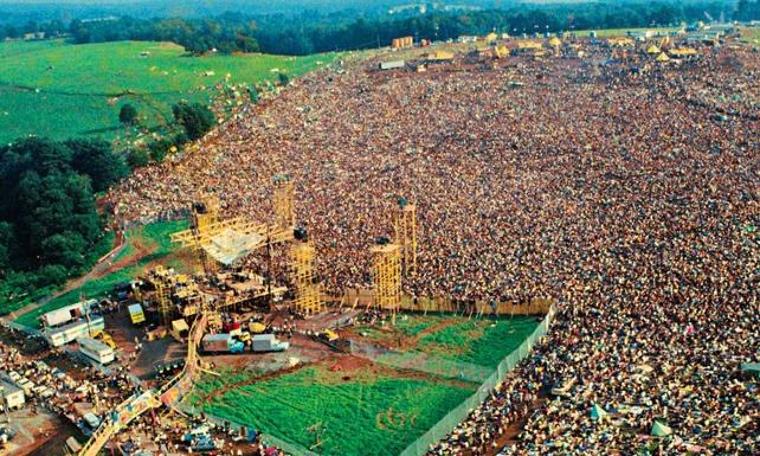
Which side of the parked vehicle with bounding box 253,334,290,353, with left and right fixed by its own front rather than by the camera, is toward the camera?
right

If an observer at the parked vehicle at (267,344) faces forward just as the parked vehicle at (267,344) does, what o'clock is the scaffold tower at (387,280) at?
The scaffold tower is roughly at 11 o'clock from the parked vehicle.

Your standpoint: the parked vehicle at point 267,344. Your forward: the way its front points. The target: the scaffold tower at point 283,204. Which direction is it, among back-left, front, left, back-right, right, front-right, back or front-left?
left

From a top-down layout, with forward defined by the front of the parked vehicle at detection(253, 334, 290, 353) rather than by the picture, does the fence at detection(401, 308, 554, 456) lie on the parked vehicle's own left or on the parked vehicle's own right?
on the parked vehicle's own right

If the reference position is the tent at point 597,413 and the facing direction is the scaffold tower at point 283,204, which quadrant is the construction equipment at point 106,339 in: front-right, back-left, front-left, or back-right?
front-left

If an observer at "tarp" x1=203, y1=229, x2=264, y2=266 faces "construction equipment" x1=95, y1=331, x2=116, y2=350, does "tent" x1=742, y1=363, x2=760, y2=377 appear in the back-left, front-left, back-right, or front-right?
back-left

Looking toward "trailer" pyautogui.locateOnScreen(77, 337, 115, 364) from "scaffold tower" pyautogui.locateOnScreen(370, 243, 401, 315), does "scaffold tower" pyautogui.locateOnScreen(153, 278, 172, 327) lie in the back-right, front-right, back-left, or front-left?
front-right

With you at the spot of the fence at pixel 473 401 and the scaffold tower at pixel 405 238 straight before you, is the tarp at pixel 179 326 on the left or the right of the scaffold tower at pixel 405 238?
left

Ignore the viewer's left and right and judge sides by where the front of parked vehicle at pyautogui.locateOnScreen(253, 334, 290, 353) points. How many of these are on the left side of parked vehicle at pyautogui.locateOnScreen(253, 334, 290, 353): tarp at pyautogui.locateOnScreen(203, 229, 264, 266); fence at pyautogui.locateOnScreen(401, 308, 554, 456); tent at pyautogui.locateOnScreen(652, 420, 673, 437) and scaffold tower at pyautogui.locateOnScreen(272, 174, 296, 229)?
2
